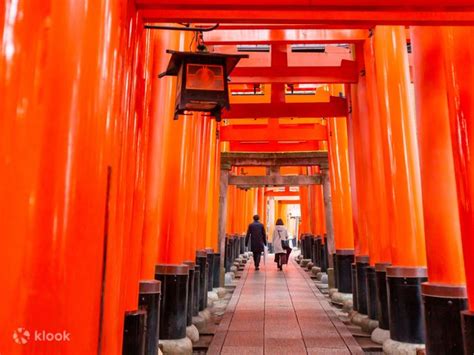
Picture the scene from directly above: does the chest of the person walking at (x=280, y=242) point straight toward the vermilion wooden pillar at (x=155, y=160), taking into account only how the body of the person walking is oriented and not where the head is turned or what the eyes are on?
no

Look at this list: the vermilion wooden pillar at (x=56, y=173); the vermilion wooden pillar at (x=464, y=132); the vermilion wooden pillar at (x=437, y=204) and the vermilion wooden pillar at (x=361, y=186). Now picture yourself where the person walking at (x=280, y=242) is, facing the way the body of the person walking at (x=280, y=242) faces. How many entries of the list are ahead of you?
0

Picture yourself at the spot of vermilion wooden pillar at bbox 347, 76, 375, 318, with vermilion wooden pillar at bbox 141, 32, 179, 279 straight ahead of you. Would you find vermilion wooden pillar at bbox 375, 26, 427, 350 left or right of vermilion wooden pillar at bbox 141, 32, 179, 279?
left

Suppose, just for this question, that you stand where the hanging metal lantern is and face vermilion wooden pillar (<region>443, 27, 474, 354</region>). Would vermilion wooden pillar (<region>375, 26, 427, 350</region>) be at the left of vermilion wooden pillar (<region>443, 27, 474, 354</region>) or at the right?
left

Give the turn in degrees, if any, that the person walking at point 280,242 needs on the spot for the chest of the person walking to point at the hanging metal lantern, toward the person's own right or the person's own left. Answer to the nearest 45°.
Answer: approximately 180°

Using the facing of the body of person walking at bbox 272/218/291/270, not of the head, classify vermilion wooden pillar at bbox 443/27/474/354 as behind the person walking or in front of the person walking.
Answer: behind

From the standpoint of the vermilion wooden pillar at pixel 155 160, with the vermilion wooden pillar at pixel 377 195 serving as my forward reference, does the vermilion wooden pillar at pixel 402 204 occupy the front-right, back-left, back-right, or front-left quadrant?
front-right

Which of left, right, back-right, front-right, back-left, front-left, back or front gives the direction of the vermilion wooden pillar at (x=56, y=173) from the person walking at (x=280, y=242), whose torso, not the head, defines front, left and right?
back

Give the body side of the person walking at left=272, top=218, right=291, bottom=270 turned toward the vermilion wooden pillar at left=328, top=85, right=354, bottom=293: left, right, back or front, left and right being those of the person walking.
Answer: back

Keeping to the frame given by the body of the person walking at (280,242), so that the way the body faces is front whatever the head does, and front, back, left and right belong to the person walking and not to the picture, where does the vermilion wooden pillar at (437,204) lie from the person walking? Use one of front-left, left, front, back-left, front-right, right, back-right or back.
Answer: back

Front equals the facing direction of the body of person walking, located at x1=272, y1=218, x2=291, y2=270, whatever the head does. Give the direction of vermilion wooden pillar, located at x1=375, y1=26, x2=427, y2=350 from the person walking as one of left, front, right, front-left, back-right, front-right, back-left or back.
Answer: back

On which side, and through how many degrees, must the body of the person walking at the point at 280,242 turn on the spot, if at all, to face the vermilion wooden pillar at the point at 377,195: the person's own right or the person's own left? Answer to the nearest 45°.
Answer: approximately 180°

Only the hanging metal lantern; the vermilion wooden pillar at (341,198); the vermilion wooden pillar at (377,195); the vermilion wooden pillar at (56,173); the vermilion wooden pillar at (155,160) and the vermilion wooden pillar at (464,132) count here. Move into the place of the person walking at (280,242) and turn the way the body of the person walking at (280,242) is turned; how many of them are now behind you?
6

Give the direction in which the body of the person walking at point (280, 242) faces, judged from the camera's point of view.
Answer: away from the camera
